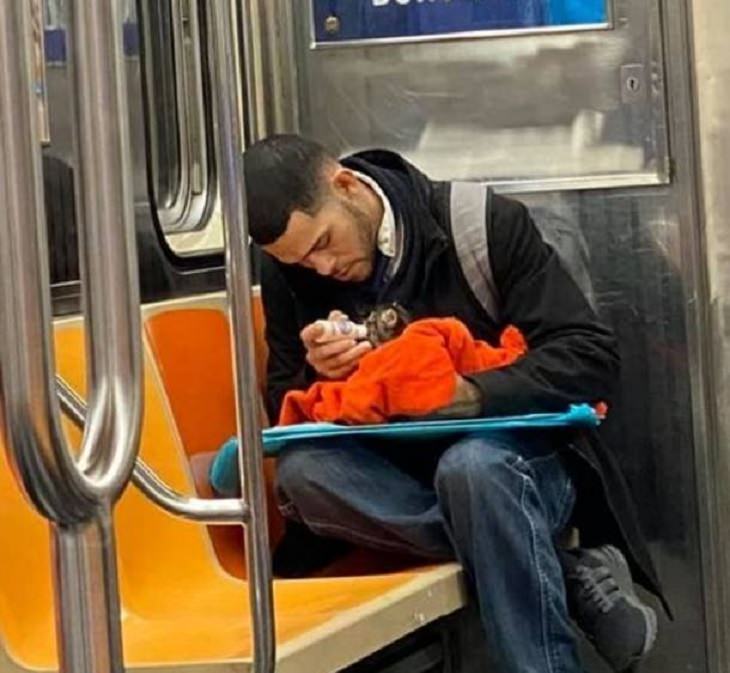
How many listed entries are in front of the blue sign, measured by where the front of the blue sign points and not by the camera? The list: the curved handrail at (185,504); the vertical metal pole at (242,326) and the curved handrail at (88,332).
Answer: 3

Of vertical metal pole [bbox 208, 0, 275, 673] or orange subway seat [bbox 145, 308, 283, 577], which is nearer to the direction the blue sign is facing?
the vertical metal pole

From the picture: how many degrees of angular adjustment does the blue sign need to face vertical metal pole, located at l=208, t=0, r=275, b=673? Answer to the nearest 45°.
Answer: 0° — it already faces it

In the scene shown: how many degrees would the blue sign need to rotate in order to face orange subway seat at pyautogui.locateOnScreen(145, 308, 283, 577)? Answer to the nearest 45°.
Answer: approximately 45° to its right

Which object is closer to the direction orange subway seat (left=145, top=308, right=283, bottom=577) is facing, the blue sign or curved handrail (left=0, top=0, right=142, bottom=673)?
the curved handrail

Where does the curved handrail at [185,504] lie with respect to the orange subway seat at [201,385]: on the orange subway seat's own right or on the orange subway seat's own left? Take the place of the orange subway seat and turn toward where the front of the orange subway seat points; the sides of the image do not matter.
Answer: on the orange subway seat's own right

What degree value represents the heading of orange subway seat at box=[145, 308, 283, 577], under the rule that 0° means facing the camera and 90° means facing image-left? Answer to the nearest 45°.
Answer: approximately 315°

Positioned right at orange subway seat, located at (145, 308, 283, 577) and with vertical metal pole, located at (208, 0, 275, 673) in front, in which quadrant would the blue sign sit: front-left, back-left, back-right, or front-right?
back-left
